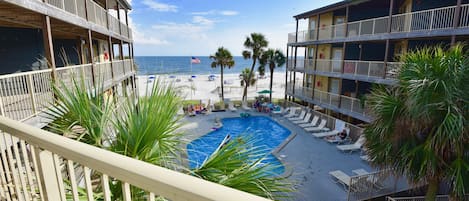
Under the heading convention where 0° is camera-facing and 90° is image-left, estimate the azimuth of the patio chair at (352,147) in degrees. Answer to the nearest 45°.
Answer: approximately 90°

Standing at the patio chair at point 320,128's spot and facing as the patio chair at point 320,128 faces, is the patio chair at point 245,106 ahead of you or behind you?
ahead

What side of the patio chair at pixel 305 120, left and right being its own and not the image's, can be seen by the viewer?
left

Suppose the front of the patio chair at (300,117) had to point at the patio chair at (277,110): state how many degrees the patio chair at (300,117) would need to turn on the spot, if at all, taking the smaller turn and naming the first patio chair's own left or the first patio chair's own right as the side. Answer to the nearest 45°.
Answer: approximately 45° to the first patio chair's own right

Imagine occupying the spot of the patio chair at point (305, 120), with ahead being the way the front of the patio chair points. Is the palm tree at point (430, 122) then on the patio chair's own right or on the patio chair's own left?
on the patio chair's own left

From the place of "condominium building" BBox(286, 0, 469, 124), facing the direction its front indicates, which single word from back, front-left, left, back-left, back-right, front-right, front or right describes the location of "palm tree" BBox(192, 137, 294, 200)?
front-left

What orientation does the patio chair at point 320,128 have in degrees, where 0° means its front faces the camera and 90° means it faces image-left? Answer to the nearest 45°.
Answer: approximately 90°

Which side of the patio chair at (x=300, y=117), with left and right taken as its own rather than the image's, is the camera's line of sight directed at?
left

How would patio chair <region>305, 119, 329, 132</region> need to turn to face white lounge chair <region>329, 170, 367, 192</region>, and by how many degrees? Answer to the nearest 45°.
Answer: approximately 90° to its left

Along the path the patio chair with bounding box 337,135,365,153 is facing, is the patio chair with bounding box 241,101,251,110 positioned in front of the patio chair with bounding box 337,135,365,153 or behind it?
in front

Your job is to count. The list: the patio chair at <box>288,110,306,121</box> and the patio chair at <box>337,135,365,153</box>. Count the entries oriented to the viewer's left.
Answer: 2

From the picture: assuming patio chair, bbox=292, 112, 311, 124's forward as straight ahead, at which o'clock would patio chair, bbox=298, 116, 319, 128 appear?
patio chair, bbox=298, 116, 319, 128 is roughly at 8 o'clock from patio chair, bbox=292, 112, 311, 124.

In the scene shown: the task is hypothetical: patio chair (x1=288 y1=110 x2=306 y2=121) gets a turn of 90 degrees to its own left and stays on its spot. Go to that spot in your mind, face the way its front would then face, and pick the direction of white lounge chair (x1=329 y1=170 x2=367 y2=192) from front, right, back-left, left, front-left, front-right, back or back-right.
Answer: front

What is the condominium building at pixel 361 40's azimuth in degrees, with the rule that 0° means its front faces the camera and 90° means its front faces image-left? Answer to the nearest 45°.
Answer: approximately 45°

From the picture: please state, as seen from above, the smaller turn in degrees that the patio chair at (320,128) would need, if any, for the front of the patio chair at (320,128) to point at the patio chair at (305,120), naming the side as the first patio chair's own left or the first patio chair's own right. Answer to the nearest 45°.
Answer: approximately 45° to the first patio chair's own right

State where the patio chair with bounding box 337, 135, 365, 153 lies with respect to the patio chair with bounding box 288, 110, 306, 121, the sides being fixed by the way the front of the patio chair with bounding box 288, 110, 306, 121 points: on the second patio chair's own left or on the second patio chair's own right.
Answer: on the second patio chair's own left
